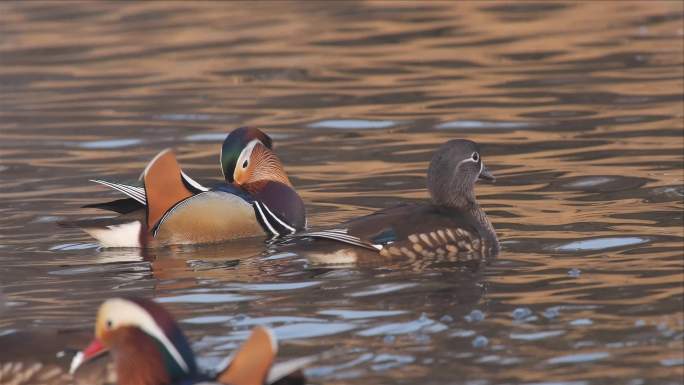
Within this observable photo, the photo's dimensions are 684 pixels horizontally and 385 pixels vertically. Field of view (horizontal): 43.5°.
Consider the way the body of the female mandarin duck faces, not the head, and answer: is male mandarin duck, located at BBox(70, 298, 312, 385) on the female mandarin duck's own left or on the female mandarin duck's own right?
on the female mandarin duck's own right

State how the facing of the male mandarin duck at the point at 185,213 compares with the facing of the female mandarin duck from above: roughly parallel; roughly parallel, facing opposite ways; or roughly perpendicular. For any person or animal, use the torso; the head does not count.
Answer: roughly parallel

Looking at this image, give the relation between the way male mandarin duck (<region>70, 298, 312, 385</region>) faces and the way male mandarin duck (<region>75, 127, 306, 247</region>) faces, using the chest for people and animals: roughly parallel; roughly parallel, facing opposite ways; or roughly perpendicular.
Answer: roughly parallel, facing opposite ways

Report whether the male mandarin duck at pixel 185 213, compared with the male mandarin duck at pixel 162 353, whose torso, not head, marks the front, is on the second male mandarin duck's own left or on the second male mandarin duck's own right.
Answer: on the second male mandarin duck's own right

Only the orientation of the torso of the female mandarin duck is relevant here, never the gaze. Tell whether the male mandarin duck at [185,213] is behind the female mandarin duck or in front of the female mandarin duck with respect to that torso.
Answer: behind

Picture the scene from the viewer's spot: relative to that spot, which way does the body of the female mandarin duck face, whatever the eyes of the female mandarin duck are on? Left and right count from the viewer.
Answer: facing to the right of the viewer

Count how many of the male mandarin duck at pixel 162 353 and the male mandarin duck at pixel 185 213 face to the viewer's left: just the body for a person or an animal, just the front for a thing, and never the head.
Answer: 1

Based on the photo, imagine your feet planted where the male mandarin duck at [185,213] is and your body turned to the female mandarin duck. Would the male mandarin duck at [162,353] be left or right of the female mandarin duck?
right

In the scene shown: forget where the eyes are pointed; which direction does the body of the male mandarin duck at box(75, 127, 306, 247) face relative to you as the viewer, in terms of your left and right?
facing to the right of the viewer

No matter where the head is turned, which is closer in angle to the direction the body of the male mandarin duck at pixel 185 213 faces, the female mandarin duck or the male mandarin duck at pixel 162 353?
the female mandarin duck

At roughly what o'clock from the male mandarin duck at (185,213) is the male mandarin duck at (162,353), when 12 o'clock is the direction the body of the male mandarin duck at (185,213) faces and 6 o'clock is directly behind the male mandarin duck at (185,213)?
the male mandarin duck at (162,353) is roughly at 3 o'clock from the male mandarin duck at (185,213).

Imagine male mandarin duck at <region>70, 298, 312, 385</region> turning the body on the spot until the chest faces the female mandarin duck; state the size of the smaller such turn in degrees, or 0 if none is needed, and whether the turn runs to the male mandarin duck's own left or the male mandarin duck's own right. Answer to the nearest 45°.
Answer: approximately 135° to the male mandarin duck's own right

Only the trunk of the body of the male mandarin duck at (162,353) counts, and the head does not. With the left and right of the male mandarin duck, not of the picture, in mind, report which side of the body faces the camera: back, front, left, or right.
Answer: left
